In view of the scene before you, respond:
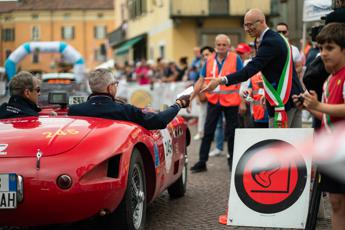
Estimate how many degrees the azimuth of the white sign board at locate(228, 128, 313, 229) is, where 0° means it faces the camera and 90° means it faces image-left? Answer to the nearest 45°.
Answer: approximately 0°

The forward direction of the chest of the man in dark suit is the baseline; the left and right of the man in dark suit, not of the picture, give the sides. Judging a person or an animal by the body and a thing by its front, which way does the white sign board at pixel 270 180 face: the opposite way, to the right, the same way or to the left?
to the left

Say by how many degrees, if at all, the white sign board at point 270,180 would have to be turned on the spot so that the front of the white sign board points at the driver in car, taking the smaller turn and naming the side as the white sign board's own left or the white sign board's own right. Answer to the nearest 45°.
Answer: approximately 90° to the white sign board's own right

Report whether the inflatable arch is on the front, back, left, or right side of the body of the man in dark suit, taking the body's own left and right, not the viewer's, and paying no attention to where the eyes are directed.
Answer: right

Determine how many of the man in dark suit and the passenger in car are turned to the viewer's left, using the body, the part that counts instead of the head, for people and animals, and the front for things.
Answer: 1

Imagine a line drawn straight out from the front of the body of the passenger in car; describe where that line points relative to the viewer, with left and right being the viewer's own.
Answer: facing away from the viewer and to the right of the viewer

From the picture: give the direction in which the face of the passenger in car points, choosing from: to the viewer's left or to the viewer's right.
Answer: to the viewer's right

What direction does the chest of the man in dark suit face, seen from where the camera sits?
to the viewer's left

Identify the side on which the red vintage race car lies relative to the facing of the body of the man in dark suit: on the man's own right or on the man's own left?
on the man's own left

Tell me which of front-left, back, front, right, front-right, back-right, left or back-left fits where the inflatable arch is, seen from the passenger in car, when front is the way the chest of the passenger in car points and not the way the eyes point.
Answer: front-left

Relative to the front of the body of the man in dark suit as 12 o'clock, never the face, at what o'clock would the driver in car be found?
The driver in car is roughly at 11 o'clock from the man in dark suit.

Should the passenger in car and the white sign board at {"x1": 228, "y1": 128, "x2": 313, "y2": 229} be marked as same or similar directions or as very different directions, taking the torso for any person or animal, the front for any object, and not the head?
very different directions
